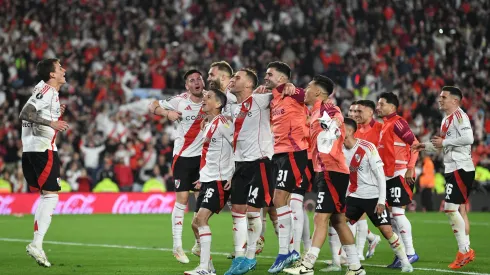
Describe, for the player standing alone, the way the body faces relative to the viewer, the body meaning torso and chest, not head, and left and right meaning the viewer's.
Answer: facing to the right of the viewer

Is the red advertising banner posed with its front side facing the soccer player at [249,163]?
yes

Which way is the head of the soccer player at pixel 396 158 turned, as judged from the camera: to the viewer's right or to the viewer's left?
to the viewer's left

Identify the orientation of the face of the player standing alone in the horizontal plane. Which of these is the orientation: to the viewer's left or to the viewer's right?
to the viewer's right

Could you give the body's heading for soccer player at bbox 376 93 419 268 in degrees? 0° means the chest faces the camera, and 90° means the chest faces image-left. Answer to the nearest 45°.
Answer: approximately 45°

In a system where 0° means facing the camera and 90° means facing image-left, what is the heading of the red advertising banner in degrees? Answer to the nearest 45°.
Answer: approximately 0°
